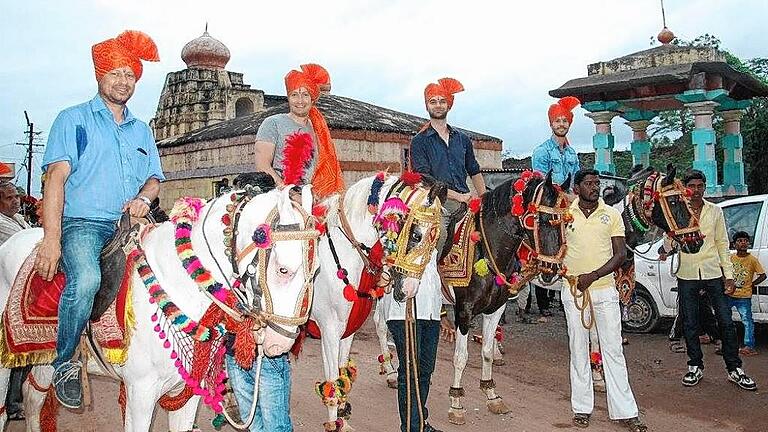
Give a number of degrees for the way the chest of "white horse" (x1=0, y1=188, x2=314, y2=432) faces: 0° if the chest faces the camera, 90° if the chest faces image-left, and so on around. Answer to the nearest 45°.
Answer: approximately 315°

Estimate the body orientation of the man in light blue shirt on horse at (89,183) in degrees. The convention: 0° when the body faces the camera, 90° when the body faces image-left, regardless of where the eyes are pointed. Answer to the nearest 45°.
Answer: approximately 315°

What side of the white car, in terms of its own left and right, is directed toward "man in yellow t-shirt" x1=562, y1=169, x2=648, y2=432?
left

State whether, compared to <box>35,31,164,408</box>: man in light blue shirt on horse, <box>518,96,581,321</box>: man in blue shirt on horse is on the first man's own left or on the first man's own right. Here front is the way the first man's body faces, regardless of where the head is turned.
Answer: on the first man's own left

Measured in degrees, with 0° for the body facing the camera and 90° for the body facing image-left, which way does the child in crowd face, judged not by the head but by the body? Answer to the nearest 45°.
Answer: approximately 45°

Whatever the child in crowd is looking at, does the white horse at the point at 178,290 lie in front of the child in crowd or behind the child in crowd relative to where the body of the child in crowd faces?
in front
